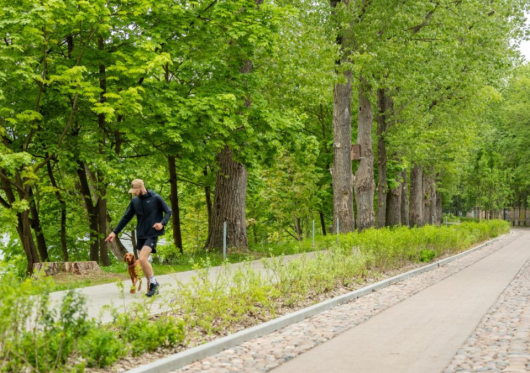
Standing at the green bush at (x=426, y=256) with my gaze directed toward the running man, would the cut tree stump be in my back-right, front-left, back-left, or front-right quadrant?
front-right

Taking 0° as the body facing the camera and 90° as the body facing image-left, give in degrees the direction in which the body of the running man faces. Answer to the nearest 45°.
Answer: approximately 45°

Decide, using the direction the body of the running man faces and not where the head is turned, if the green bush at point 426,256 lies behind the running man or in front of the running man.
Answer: behind

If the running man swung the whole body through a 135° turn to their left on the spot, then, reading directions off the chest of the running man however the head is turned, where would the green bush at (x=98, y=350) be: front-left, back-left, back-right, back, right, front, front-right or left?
right
